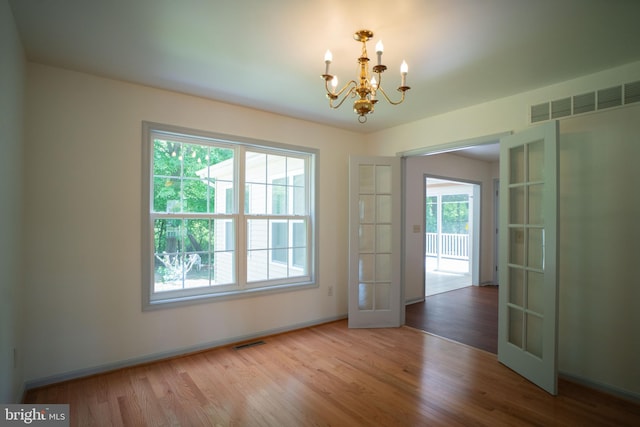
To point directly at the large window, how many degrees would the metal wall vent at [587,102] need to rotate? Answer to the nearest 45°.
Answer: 0° — it already faces it

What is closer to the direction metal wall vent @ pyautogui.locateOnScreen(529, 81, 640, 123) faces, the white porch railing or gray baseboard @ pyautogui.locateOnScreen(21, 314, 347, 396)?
the gray baseboard

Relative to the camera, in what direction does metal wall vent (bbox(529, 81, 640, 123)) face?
facing the viewer and to the left of the viewer

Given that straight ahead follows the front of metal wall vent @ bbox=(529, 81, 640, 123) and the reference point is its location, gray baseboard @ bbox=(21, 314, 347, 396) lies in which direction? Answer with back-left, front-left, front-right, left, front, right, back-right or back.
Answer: front

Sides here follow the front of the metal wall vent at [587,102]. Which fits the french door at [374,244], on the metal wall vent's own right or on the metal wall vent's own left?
on the metal wall vent's own right

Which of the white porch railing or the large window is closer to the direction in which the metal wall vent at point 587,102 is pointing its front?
the large window
